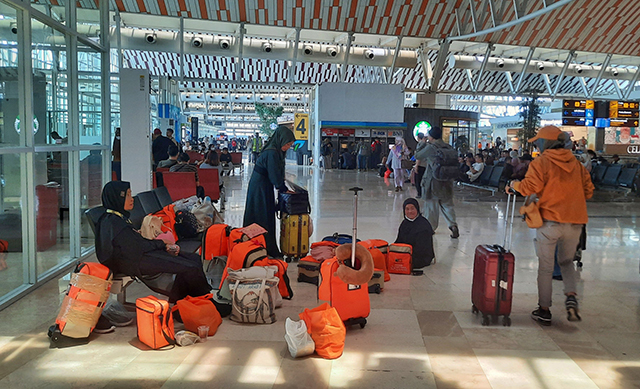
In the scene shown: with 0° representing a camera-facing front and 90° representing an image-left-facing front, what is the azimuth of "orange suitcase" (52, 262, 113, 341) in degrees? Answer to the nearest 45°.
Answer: approximately 315°

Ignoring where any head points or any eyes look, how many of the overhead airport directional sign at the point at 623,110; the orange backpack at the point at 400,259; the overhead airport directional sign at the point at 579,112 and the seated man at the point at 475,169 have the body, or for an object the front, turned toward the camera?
3

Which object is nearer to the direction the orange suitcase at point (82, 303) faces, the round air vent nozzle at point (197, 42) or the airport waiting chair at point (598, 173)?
the airport waiting chair

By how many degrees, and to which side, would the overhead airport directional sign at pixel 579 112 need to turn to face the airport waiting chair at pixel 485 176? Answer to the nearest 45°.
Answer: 0° — it already faces it

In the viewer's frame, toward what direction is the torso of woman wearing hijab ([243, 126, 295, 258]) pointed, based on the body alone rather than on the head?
to the viewer's right

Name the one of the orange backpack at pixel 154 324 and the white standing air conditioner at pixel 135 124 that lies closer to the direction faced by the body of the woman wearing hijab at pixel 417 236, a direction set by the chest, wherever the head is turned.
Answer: the orange backpack

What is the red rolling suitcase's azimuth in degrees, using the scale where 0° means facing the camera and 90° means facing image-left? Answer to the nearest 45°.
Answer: approximately 45°

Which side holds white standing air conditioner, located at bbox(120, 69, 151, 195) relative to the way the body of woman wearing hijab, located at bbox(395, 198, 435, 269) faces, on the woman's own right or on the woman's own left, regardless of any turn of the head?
on the woman's own right
